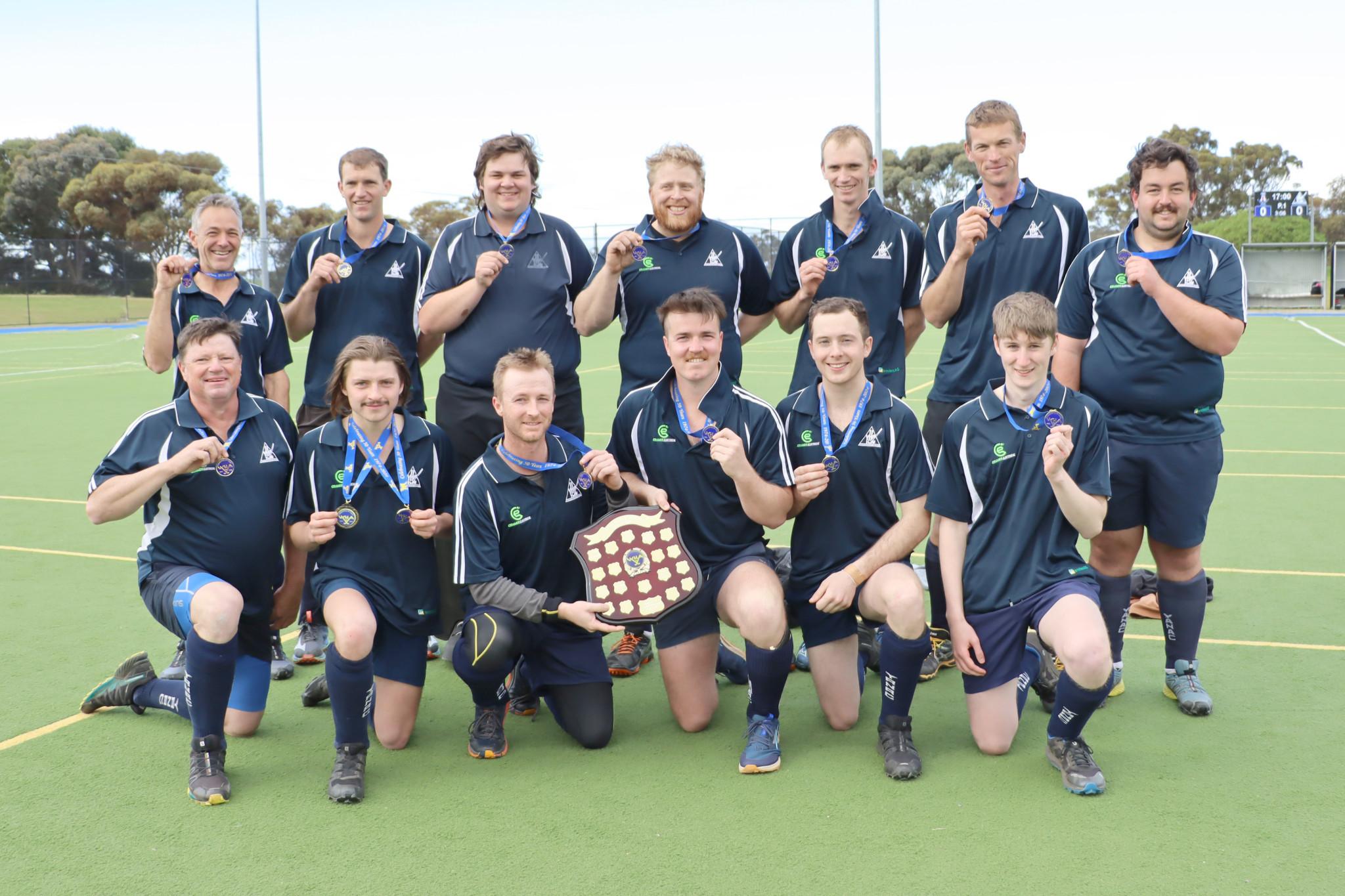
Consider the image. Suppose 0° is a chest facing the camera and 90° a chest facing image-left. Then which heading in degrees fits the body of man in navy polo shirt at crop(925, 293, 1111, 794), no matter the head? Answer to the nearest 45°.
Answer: approximately 0°

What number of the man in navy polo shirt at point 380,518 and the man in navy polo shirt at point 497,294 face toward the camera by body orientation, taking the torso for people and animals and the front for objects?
2

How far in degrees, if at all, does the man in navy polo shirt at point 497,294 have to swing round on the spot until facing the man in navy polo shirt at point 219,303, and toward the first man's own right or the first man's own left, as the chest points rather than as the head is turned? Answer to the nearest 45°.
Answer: approximately 90° to the first man's own right

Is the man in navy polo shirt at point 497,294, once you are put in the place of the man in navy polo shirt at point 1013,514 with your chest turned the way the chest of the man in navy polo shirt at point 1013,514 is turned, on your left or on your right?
on your right
